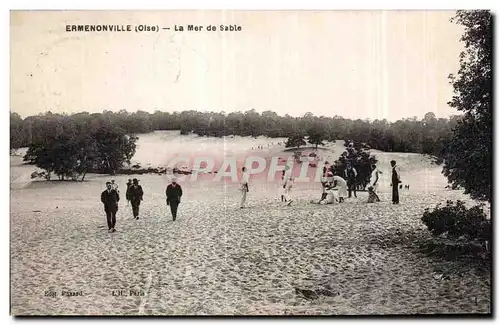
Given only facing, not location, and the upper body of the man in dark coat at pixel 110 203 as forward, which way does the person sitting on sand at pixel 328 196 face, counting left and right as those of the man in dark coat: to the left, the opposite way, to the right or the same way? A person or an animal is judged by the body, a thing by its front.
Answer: to the right

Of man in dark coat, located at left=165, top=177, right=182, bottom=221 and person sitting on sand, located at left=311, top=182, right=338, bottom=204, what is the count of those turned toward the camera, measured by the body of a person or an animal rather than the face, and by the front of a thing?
1

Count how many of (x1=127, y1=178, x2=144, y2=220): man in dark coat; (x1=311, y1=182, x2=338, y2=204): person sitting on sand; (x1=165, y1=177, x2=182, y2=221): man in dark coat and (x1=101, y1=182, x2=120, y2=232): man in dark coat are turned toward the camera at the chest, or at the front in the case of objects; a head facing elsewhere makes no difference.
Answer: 3

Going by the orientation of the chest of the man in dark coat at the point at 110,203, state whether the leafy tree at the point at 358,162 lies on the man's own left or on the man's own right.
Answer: on the man's own left
